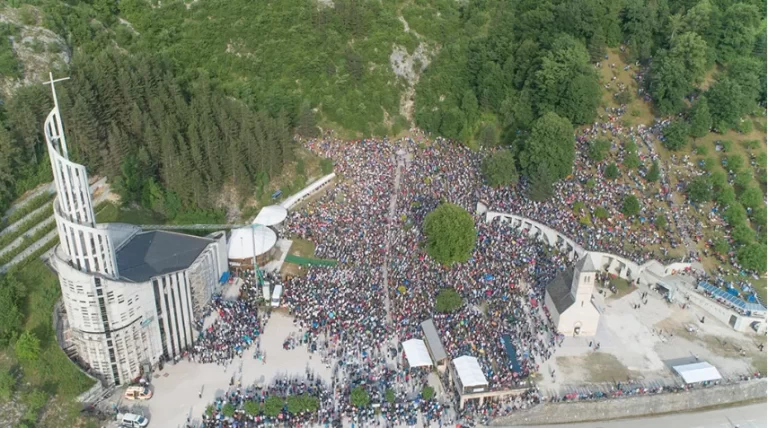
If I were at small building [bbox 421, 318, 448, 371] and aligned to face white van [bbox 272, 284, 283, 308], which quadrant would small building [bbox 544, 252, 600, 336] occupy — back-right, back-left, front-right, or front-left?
back-right

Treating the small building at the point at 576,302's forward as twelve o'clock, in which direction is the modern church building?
The modern church building is roughly at 2 o'clock from the small building.

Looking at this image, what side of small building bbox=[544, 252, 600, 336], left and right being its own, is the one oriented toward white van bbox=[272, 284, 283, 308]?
right

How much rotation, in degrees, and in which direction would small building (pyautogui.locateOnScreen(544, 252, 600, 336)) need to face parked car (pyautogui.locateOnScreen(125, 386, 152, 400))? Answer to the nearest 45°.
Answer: approximately 45° to its right

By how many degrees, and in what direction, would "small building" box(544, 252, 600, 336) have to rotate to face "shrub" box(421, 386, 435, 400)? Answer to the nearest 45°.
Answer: approximately 45° to its right

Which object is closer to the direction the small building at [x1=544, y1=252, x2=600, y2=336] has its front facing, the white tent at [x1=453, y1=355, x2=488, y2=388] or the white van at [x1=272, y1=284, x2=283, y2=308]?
the white tent

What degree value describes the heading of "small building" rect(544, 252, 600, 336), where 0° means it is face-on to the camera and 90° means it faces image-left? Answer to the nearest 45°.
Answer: approximately 0°

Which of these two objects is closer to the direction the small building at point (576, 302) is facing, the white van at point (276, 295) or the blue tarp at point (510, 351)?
the blue tarp

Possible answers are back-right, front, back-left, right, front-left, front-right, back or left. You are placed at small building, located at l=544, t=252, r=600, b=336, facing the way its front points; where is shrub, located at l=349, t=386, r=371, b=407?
front-right

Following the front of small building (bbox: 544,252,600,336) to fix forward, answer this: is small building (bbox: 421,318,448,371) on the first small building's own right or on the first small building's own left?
on the first small building's own right

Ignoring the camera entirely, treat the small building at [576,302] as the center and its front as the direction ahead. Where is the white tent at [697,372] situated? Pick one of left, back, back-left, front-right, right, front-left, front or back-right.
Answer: left

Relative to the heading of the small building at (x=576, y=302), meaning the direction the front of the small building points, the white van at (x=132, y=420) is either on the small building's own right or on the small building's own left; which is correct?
on the small building's own right

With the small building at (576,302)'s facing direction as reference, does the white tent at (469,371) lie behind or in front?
in front
